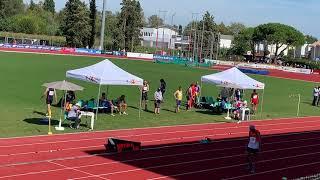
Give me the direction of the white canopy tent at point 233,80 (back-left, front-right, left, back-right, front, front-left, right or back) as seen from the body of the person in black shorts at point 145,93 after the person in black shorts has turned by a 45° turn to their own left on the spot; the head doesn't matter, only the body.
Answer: front-left

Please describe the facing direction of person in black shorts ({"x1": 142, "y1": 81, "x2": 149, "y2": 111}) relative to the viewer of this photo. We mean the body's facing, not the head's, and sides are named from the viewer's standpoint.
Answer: facing the viewer

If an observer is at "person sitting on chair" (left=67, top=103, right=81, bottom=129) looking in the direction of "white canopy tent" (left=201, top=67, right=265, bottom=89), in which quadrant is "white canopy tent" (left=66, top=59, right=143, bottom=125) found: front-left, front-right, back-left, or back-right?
front-left

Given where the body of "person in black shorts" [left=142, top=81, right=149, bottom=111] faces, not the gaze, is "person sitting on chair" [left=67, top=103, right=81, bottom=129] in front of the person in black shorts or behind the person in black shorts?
in front
